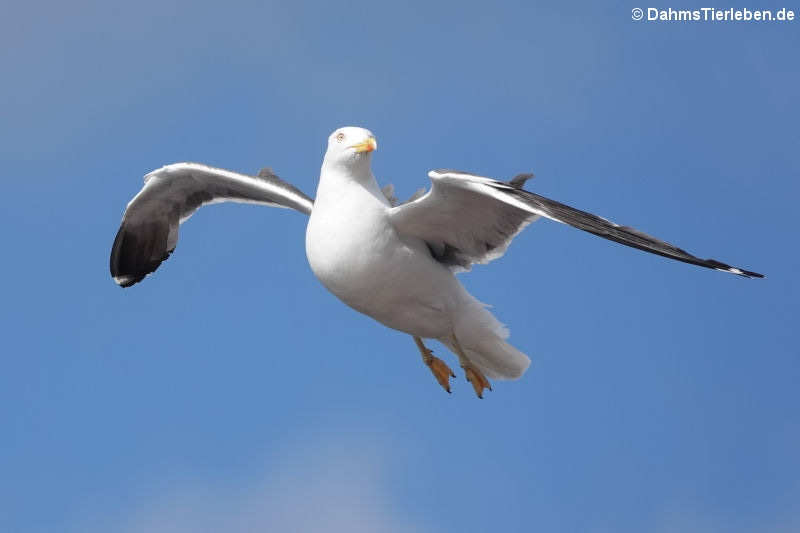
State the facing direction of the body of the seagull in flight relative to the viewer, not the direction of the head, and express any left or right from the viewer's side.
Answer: facing the viewer and to the left of the viewer
